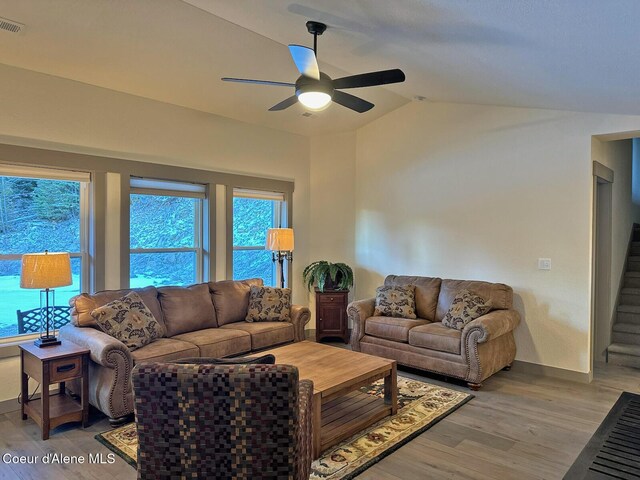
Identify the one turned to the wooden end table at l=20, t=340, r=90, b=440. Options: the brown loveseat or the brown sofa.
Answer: the brown loveseat

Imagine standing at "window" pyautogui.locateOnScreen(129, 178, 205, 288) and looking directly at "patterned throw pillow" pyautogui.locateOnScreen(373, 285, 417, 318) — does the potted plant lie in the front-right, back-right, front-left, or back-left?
front-left

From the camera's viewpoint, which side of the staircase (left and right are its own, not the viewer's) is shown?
front

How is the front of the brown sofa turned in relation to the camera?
facing the viewer and to the right of the viewer

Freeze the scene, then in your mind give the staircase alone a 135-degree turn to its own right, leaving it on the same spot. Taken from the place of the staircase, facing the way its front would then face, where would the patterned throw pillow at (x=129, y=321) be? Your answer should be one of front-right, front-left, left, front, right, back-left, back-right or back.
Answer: left

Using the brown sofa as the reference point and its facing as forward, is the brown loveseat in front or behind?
in front

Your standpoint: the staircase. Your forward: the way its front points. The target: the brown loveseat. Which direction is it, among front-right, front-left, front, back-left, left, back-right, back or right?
front-right

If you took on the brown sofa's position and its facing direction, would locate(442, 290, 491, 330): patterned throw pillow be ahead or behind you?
ahead

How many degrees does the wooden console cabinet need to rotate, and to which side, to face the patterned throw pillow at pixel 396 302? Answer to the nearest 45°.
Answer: approximately 45° to its left

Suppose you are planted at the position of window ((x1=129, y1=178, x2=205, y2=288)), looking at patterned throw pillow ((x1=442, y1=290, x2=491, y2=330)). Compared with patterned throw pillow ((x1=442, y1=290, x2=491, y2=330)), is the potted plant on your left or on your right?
left

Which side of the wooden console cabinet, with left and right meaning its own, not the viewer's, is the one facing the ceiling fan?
front

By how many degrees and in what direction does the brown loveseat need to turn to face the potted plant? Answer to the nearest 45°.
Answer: approximately 90° to its right

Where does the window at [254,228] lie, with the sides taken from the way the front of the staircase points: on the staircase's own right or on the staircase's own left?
on the staircase's own right

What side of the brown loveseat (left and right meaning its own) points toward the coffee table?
front

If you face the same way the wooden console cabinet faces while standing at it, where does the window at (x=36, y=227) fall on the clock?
The window is roughly at 2 o'clock from the wooden console cabinet.

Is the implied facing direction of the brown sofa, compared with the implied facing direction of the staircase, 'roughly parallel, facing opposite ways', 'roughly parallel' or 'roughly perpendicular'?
roughly perpendicular

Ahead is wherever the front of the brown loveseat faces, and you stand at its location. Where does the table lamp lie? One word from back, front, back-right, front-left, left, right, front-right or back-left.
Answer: front

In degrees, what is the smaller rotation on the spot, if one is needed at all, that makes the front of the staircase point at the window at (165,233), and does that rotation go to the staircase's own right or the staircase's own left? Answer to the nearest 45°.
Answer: approximately 45° to the staircase's own right
